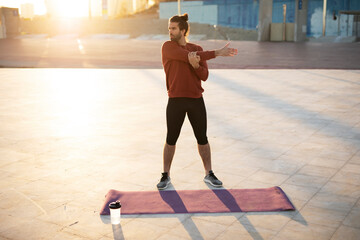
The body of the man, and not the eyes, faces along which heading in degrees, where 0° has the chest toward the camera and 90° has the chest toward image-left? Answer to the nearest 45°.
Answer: approximately 0°

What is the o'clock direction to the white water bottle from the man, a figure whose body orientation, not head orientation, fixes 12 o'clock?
The white water bottle is roughly at 1 o'clock from the man.

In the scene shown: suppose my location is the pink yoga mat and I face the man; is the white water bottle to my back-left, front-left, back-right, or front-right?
back-left
